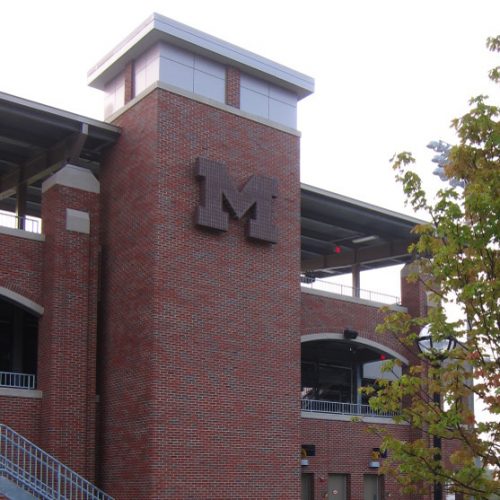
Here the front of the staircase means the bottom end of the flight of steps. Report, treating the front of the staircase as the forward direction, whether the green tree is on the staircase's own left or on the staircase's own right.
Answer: on the staircase's own right

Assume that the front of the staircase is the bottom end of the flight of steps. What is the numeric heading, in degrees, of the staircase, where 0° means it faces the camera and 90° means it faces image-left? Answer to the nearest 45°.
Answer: approximately 270°
